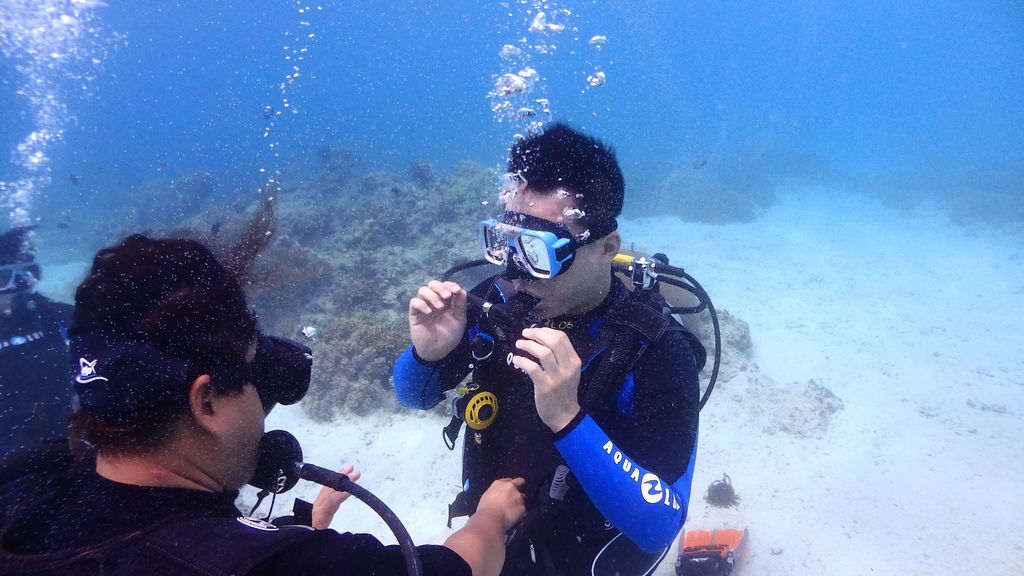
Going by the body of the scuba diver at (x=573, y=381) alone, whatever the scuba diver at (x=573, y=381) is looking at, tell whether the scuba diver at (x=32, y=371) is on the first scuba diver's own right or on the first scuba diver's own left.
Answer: on the first scuba diver's own right

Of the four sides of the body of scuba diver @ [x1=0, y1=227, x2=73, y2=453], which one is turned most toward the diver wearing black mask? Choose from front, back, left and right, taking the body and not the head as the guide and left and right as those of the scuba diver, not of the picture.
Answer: front

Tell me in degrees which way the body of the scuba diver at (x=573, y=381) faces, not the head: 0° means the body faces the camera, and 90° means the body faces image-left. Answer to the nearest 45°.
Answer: approximately 45°

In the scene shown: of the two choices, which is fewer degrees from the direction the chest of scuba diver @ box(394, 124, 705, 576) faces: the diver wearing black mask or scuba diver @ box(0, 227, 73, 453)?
the diver wearing black mask

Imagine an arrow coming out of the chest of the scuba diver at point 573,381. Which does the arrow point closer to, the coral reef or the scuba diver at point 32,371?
the scuba diver

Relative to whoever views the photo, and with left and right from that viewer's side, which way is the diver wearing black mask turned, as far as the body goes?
facing away from the viewer and to the right of the viewer

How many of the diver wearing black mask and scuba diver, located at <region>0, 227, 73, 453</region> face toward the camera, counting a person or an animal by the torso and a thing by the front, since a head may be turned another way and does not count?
1

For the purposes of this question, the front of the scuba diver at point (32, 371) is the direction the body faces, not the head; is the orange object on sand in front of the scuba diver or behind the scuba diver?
in front

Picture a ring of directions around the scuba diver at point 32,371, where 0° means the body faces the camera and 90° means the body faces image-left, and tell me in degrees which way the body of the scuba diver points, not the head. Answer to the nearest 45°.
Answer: approximately 0°
